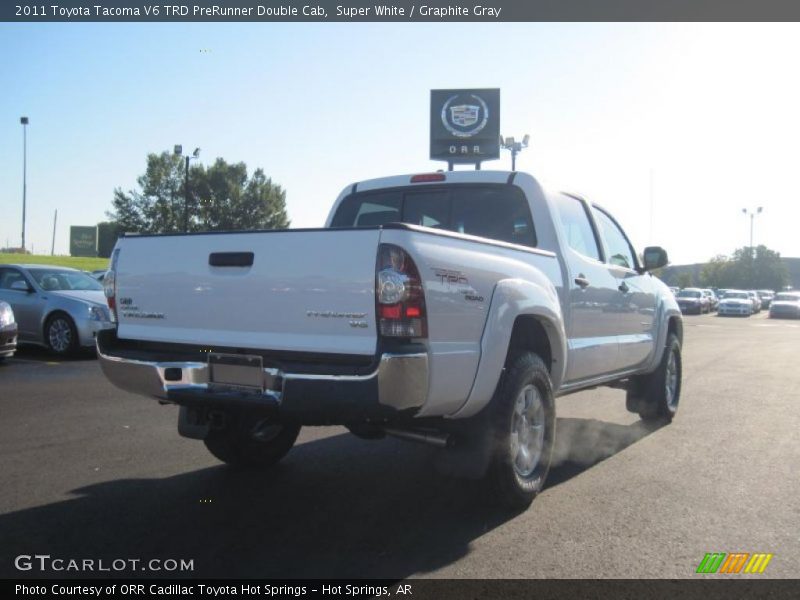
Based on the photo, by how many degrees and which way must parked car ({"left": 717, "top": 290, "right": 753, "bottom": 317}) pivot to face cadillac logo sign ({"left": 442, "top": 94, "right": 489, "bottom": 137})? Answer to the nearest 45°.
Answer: approximately 45° to its right

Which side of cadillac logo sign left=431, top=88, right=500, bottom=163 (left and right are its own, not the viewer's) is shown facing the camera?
front

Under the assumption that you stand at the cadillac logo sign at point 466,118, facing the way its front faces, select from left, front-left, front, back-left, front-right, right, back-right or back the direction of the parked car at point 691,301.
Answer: back-left

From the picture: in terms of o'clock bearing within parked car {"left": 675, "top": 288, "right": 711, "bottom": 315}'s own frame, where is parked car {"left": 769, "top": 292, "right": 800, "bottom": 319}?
parked car {"left": 769, "top": 292, "right": 800, "bottom": 319} is roughly at 8 o'clock from parked car {"left": 675, "top": 288, "right": 711, "bottom": 315}.

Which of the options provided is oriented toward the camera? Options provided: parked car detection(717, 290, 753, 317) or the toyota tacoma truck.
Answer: the parked car

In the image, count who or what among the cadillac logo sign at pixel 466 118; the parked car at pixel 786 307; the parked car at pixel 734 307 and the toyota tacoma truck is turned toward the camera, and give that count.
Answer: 3

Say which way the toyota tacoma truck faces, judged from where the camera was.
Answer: facing away from the viewer and to the right of the viewer

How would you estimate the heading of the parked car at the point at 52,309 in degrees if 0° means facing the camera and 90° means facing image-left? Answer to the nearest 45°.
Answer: approximately 315°

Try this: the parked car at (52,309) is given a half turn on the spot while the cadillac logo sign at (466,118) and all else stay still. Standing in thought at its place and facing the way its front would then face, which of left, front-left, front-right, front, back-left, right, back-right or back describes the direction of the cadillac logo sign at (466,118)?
right

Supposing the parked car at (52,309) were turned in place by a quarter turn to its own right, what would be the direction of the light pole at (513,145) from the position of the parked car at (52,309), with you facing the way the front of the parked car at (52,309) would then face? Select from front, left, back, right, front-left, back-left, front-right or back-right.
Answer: back

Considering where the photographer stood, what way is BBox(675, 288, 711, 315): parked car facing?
facing the viewer and to the left of the viewer

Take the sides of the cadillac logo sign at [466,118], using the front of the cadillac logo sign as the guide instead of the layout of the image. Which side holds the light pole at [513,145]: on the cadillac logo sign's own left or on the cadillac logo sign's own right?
on the cadillac logo sign's own left

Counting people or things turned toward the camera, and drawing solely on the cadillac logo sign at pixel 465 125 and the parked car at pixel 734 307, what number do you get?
2

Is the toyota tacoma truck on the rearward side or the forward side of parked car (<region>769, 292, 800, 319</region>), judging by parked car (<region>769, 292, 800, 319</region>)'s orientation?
on the forward side

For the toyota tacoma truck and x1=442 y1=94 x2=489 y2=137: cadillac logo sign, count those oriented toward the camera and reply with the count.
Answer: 1

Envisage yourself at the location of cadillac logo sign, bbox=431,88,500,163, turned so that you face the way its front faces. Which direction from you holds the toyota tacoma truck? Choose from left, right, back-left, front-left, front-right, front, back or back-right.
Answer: front

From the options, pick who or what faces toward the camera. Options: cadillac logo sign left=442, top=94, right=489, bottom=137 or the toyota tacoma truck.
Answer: the cadillac logo sign

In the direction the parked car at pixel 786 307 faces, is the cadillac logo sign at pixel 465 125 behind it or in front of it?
in front

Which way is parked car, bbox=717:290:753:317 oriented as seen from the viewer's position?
toward the camera

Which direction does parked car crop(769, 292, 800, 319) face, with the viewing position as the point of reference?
facing the viewer
